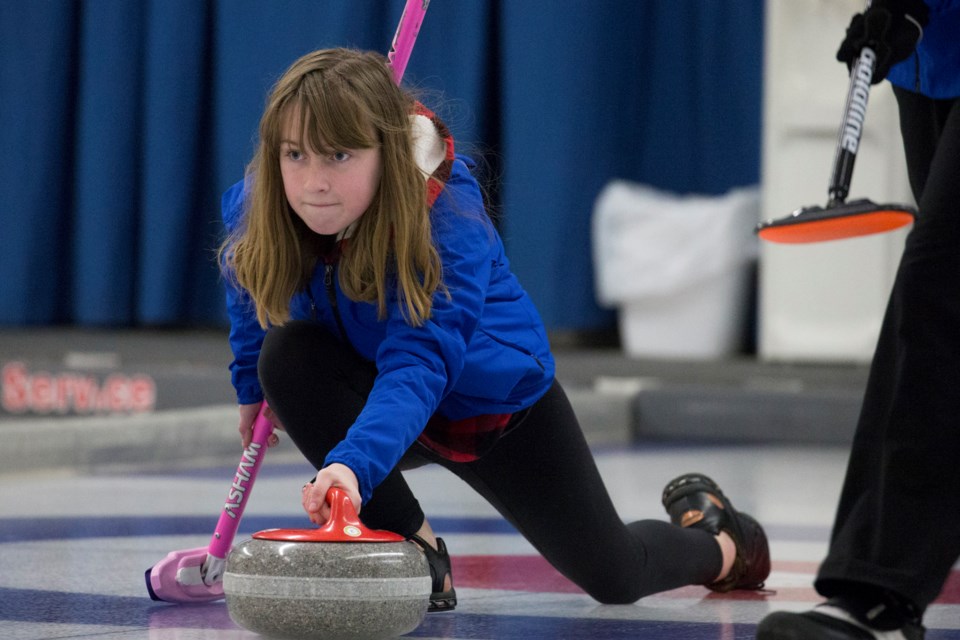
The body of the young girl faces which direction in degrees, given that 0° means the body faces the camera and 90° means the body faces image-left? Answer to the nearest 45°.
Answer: approximately 45°
